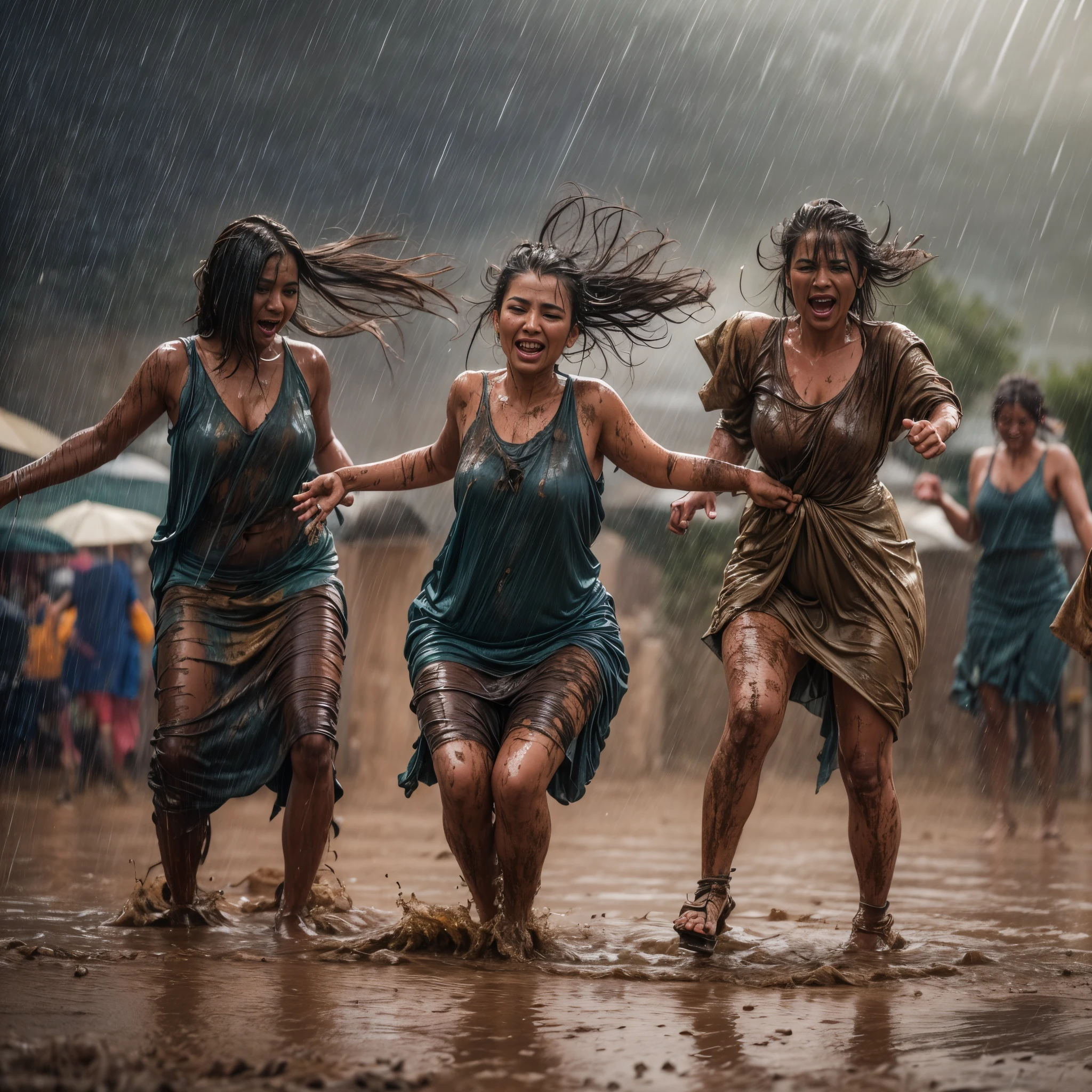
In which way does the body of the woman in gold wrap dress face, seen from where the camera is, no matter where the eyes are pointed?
toward the camera

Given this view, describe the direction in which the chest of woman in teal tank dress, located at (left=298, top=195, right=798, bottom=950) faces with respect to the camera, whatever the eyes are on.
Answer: toward the camera

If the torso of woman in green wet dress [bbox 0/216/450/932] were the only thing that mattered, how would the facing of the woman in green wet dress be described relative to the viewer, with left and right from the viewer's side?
facing the viewer

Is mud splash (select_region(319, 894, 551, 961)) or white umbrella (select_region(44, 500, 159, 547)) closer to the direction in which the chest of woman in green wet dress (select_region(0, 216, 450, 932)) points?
the mud splash

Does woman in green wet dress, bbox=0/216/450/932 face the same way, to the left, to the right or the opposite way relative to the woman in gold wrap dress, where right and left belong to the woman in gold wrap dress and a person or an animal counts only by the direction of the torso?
the same way

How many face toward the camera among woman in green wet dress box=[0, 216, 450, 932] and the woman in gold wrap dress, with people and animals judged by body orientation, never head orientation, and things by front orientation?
2

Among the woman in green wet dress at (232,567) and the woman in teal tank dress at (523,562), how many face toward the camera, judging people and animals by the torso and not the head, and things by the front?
2

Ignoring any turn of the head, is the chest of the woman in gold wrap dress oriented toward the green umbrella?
no

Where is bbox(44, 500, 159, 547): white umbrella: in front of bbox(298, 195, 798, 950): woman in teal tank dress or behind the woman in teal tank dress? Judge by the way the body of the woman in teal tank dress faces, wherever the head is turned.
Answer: behind

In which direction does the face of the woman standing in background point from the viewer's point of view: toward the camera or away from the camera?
toward the camera

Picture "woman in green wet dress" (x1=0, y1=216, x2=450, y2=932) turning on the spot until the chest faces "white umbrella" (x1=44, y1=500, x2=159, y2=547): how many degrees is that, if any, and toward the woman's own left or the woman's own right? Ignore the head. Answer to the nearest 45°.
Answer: approximately 180°

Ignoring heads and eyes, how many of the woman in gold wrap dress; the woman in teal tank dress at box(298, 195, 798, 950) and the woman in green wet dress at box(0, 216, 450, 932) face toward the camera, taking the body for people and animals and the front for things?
3

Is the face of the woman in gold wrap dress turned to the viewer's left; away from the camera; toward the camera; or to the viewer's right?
toward the camera

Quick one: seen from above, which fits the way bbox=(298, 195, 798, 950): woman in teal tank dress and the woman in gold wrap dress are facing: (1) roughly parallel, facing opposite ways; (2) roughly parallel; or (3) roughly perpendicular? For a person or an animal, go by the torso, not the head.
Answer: roughly parallel
